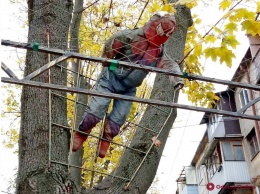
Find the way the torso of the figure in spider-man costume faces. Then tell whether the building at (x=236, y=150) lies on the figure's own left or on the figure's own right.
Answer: on the figure's own left

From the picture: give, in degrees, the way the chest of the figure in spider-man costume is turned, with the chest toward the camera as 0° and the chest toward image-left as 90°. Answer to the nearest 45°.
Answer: approximately 315°
